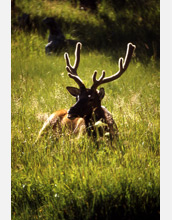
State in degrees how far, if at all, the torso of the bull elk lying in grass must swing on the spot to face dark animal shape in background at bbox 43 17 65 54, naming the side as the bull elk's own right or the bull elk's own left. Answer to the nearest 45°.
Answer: approximately 135° to the bull elk's own left
